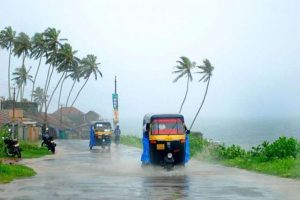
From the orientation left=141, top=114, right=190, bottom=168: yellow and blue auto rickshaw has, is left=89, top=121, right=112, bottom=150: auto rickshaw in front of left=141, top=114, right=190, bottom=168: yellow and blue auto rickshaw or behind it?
behind

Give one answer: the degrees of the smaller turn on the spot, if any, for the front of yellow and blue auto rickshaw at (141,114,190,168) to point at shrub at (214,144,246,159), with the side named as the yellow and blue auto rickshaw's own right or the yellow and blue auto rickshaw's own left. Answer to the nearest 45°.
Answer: approximately 135° to the yellow and blue auto rickshaw's own left

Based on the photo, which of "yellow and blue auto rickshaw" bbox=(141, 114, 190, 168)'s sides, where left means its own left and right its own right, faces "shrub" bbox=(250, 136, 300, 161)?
left

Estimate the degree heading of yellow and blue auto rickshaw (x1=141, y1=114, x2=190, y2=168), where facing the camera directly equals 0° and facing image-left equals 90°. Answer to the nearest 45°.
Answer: approximately 0°
